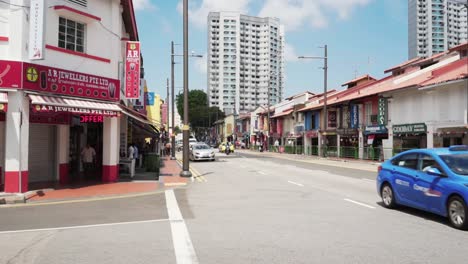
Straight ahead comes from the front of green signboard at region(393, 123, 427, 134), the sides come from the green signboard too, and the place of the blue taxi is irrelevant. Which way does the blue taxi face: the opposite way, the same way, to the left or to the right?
to the left

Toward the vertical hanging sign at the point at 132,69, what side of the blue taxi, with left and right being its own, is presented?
back

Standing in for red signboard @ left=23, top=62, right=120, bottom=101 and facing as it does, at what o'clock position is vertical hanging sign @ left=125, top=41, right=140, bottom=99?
The vertical hanging sign is roughly at 9 o'clock from the red signboard.

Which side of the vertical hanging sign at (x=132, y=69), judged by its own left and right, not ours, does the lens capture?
front

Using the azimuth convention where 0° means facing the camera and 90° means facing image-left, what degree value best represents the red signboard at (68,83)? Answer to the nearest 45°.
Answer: approximately 315°

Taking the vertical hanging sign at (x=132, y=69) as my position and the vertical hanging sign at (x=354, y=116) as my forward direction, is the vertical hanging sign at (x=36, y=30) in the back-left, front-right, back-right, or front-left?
back-right

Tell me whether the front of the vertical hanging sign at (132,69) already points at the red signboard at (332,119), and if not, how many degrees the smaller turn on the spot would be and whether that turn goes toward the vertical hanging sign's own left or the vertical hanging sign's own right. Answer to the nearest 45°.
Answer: approximately 135° to the vertical hanging sign's own left

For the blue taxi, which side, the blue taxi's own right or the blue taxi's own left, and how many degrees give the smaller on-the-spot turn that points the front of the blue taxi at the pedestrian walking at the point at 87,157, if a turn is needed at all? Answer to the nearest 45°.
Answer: approximately 135° to the blue taxi's own right

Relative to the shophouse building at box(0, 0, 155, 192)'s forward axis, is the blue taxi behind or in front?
in front

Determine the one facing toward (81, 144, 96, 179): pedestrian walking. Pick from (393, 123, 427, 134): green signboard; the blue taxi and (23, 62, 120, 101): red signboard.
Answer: the green signboard

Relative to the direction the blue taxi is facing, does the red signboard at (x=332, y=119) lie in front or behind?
behind

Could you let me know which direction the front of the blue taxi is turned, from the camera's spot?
facing the viewer and to the right of the viewer

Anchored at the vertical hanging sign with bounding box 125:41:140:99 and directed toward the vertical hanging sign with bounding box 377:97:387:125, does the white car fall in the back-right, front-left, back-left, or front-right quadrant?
front-left

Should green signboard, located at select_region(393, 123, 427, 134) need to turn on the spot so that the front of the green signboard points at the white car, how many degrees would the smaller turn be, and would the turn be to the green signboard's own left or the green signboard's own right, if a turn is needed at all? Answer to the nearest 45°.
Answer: approximately 45° to the green signboard's own right

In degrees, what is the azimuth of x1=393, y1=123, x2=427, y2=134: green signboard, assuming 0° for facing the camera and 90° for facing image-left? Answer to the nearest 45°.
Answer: approximately 45°

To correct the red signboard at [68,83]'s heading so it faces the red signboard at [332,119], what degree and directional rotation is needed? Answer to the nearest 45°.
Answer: approximately 90° to its left

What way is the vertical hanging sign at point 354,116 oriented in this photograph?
toward the camera
